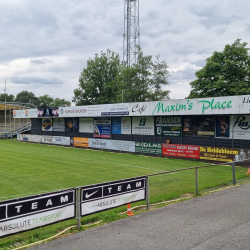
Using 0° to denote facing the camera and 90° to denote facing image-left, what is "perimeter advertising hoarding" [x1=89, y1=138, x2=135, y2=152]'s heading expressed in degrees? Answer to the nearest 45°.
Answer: approximately 45°

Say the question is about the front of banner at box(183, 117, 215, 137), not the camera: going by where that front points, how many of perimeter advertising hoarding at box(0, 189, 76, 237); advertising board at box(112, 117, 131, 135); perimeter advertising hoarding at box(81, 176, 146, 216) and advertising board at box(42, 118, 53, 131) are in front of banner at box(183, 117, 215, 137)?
2

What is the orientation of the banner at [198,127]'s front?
toward the camera

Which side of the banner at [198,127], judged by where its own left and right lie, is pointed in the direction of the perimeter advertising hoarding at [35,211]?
front

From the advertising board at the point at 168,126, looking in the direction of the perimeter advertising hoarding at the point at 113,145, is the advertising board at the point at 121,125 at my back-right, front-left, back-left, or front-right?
front-right

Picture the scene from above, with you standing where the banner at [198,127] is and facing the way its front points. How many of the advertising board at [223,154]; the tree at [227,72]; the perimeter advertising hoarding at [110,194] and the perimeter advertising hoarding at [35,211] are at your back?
1

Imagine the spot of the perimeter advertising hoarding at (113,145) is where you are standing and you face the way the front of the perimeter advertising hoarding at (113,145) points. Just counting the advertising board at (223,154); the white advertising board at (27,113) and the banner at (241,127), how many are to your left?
2

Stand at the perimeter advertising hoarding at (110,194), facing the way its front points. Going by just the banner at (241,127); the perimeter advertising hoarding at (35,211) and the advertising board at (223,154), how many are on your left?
2

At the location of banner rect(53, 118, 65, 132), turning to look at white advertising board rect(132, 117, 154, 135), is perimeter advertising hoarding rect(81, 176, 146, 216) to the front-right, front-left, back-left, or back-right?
front-right

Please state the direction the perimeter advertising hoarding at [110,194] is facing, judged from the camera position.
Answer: facing the viewer and to the right of the viewer

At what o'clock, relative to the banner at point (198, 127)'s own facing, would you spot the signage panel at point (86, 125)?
The signage panel is roughly at 4 o'clock from the banner.

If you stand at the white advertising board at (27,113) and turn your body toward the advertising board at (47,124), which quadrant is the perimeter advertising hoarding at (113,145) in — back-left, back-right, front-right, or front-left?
front-right

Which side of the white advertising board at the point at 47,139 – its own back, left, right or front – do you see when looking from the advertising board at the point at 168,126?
left
